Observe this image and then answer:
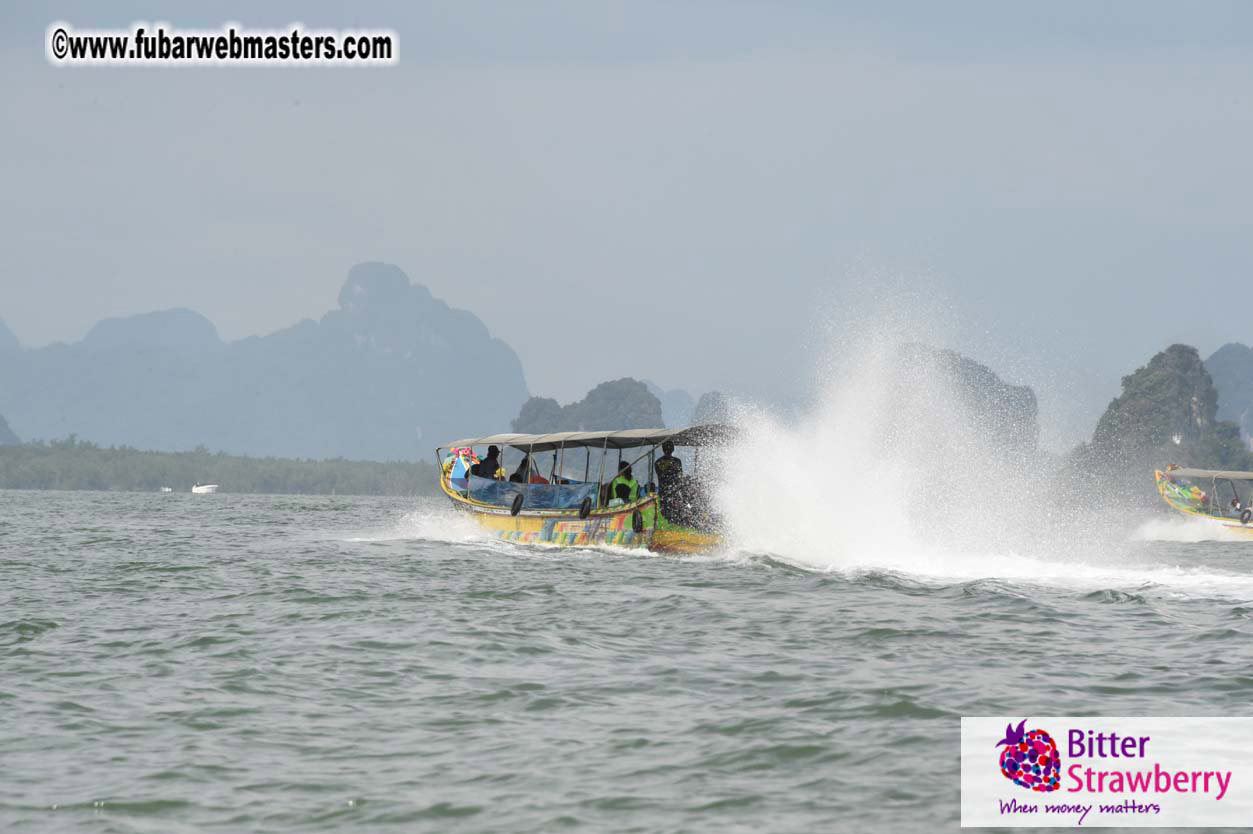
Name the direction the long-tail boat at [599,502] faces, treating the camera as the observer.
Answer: facing away from the viewer and to the left of the viewer
